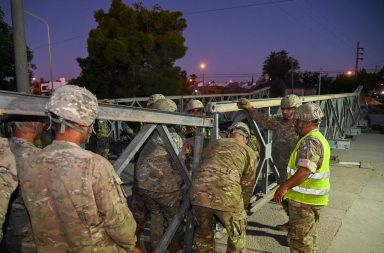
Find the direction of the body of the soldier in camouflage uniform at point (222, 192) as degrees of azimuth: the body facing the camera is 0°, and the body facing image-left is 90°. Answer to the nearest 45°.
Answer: approximately 225°

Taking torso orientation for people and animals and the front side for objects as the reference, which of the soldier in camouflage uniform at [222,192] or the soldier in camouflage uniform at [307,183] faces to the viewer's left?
the soldier in camouflage uniform at [307,183]

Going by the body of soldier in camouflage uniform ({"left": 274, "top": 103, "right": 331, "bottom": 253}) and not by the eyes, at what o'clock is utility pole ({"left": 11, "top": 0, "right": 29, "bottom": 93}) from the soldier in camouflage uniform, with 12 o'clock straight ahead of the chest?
The utility pole is roughly at 12 o'clock from the soldier in camouflage uniform.

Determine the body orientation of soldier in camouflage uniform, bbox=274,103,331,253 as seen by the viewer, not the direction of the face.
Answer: to the viewer's left

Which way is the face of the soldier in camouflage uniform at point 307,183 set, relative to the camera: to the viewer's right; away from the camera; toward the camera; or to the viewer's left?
to the viewer's left

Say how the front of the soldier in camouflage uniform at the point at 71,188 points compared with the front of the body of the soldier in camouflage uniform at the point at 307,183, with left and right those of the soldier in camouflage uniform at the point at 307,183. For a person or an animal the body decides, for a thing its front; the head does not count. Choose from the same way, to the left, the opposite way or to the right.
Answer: to the right

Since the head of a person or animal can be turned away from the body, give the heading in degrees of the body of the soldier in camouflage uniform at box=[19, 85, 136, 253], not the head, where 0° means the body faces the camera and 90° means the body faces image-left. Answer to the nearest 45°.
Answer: approximately 225°

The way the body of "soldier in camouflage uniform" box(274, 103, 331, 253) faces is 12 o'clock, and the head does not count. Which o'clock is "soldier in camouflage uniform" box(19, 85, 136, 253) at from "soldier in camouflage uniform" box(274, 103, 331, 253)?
"soldier in camouflage uniform" box(19, 85, 136, 253) is roughly at 10 o'clock from "soldier in camouflage uniform" box(274, 103, 331, 253).

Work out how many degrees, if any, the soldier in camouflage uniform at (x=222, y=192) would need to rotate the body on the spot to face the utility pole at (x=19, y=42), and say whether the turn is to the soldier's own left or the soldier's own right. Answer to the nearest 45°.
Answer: approximately 90° to the soldier's own left
